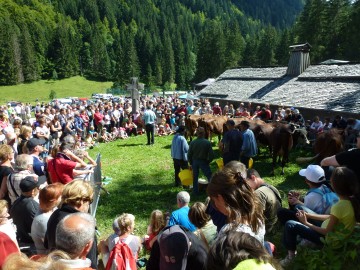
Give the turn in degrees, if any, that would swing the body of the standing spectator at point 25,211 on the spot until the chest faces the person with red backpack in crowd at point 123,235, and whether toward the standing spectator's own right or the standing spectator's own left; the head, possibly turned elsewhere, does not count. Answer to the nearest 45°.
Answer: approximately 90° to the standing spectator's own right

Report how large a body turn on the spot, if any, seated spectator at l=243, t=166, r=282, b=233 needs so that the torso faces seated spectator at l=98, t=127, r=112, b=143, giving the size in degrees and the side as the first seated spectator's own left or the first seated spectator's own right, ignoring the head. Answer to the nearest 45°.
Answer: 0° — they already face them

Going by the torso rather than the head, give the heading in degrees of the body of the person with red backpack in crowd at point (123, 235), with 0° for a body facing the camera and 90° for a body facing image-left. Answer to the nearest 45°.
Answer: approximately 180°

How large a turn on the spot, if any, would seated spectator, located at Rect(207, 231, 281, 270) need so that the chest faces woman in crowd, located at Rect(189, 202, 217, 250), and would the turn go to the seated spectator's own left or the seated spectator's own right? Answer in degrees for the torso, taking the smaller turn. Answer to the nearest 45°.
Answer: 0° — they already face them

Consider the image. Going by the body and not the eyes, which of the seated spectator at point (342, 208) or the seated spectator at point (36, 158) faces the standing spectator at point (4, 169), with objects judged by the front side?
the seated spectator at point (342, 208)

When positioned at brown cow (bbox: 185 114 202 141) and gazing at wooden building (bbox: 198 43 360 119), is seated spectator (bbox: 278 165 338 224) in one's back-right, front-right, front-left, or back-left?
back-right

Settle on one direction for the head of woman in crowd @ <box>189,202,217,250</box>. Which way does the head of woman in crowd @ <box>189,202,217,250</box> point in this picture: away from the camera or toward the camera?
away from the camera

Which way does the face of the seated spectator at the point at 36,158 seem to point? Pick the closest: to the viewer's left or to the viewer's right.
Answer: to the viewer's right

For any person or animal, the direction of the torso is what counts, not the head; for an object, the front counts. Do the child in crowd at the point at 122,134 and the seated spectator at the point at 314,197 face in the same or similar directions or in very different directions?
very different directions

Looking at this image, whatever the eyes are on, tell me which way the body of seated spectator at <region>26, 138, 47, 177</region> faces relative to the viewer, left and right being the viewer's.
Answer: facing to the right of the viewer

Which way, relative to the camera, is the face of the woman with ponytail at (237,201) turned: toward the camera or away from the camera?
away from the camera

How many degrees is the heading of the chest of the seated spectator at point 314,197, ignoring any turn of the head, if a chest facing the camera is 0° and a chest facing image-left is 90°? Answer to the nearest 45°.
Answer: approximately 90°
